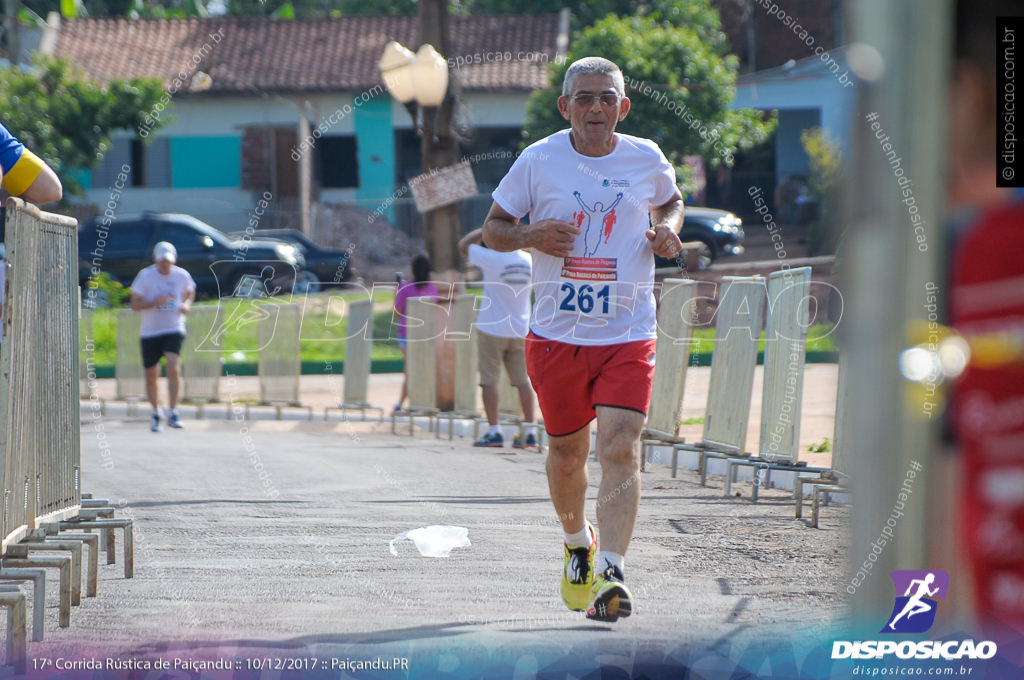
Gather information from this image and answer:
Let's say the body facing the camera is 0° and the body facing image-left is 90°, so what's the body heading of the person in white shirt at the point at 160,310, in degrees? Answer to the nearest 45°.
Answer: approximately 0°

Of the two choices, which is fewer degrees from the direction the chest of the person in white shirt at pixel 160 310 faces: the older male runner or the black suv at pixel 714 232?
the older male runner

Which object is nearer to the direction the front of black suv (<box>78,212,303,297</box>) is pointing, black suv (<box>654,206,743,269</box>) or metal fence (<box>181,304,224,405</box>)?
the black suv

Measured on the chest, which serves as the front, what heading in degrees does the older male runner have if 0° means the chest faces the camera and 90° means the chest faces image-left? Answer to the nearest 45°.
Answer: approximately 0°

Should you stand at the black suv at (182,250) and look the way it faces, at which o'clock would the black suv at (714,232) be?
the black suv at (714,232) is roughly at 1 o'clock from the black suv at (182,250).

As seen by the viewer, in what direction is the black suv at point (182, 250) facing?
to the viewer's right

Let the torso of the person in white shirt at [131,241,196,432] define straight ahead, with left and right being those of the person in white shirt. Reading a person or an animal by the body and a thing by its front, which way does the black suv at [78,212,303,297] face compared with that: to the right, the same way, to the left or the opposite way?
to the left

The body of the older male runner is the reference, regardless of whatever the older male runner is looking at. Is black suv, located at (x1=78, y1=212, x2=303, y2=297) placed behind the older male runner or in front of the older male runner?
behind

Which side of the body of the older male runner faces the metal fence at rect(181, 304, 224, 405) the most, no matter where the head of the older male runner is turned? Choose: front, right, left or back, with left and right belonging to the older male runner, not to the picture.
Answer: back

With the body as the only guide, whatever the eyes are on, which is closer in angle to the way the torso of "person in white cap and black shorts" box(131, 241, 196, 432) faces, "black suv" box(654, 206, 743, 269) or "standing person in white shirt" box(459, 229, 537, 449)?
the standing person in white shirt
